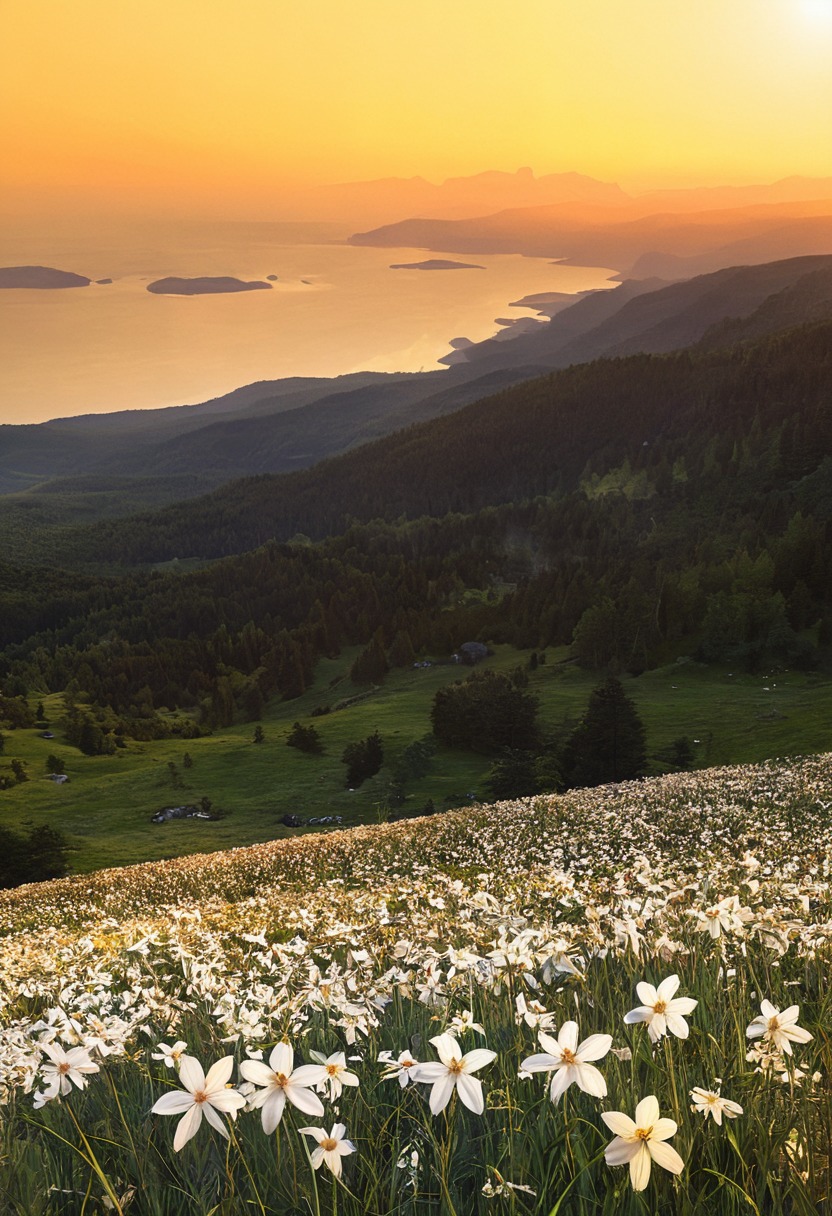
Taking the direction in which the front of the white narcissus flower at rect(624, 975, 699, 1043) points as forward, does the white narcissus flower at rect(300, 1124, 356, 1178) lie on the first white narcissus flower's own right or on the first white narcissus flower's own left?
on the first white narcissus flower's own right

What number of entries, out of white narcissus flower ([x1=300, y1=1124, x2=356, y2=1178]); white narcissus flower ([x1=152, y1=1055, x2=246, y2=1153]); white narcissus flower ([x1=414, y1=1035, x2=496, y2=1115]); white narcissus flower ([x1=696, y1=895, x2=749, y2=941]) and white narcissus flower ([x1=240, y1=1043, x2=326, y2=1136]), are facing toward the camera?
5

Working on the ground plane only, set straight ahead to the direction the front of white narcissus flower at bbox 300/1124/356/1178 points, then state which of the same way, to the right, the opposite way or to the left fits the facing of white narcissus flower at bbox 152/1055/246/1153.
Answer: the same way

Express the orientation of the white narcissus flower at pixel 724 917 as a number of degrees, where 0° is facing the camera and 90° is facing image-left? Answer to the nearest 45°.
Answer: approximately 0°

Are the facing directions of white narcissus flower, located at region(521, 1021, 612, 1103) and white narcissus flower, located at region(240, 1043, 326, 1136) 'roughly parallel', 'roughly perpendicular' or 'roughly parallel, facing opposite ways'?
roughly parallel

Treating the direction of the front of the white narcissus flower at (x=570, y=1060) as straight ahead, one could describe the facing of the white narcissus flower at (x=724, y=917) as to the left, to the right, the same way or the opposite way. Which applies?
the same way

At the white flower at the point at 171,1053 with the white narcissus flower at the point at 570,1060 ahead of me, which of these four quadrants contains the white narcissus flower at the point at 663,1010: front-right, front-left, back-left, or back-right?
front-left

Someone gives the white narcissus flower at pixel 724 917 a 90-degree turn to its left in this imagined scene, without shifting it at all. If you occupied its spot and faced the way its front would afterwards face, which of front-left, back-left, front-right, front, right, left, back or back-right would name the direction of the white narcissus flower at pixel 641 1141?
right

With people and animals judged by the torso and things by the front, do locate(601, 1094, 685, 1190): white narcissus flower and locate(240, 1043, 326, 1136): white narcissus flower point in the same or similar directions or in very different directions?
same or similar directions

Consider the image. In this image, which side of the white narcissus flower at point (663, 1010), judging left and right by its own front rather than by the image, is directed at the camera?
front

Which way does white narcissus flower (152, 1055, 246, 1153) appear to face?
toward the camera

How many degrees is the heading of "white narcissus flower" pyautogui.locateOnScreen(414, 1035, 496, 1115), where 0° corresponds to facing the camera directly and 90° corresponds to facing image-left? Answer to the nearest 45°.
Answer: approximately 0°

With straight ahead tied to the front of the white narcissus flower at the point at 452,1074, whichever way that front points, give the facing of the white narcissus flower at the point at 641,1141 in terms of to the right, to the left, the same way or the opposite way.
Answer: the same way

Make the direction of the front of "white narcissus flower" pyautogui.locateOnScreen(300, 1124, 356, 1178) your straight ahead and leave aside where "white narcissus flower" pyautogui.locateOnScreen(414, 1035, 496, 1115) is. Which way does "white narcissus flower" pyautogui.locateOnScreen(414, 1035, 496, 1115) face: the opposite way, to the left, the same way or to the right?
the same way
